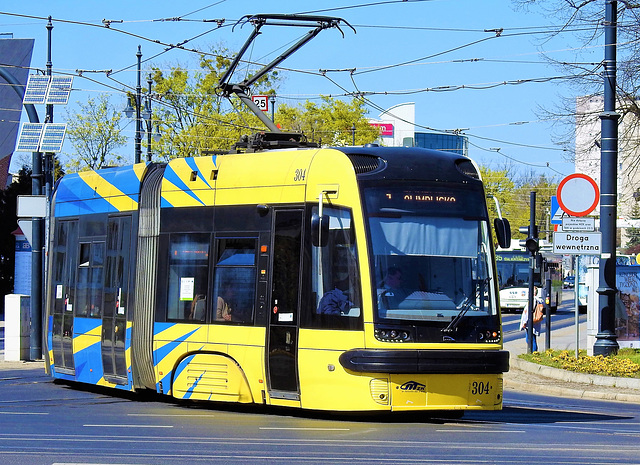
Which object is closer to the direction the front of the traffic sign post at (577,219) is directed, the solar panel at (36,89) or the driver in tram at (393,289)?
the driver in tram

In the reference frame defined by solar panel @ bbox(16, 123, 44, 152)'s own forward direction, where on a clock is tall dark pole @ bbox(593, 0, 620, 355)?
The tall dark pole is roughly at 10 o'clock from the solar panel.

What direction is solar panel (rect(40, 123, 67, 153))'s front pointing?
toward the camera

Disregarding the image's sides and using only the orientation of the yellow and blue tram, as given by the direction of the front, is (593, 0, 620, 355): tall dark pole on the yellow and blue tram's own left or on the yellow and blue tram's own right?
on the yellow and blue tram's own left

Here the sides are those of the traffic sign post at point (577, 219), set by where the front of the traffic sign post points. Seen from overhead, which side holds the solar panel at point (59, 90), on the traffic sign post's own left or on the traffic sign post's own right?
on the traffic sign post's own right

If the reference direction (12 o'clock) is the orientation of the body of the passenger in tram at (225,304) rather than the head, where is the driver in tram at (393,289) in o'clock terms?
the driver in tram at (393,289) is roughly at 12 o'clock from the passenger in tram at (225,304).

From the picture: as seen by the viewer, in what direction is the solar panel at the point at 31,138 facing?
toward the camera

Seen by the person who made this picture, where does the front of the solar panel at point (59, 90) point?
facing the viewer

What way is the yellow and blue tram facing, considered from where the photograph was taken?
facing the viewer and to the right of the viewer

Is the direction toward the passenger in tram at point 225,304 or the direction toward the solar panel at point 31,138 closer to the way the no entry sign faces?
the passenger in tram
